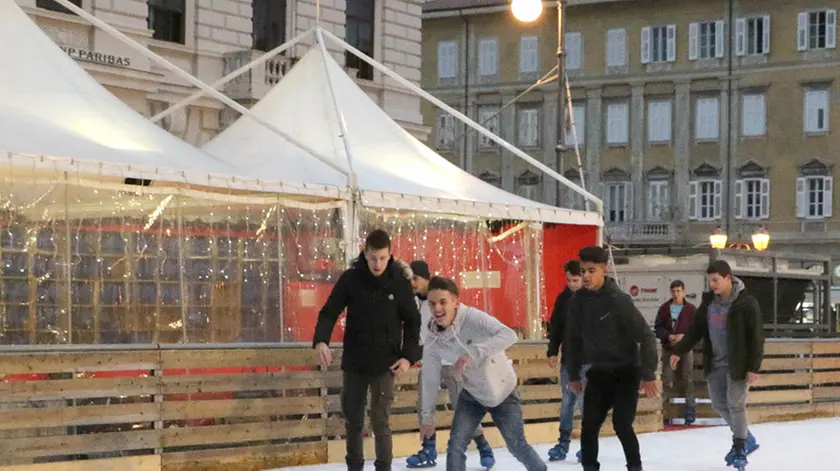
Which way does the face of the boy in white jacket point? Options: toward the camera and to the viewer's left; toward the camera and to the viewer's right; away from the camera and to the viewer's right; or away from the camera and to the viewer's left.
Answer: toward the camera and to the viewer's left

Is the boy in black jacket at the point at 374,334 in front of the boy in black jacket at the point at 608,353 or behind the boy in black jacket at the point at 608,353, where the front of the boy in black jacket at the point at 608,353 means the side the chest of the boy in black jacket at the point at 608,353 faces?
in front

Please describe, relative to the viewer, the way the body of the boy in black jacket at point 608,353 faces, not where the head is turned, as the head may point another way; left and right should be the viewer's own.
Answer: facing the viewer and to the left of the viewer

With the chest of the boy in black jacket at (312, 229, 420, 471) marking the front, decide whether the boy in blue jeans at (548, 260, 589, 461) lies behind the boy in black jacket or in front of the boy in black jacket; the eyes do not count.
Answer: behind

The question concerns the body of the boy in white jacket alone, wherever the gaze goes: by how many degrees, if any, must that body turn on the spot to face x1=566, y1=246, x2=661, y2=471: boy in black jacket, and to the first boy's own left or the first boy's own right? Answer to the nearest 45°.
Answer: approximately 135° to the first boy's own left

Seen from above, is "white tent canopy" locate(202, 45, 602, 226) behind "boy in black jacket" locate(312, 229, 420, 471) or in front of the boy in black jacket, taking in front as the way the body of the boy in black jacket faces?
behind

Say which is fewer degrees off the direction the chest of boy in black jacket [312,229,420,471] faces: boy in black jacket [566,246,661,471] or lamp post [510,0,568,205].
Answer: the boy in black jacket

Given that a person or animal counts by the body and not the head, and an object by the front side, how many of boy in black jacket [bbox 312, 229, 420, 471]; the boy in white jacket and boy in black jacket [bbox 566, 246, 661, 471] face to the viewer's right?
0

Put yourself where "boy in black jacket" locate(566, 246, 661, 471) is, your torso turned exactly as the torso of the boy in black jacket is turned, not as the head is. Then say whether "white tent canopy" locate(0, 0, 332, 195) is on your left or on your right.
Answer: on your right

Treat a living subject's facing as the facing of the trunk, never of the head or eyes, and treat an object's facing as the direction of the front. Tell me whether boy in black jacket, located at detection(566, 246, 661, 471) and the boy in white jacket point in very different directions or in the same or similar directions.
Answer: same or similar directions

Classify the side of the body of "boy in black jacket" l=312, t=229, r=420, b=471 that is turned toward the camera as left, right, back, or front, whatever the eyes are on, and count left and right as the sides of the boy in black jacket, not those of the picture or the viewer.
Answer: front

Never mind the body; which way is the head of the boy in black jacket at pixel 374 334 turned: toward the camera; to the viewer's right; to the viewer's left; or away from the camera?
toward the camera

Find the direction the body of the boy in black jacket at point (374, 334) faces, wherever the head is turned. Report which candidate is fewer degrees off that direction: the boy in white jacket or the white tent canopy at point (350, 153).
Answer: the boy in white jacket
